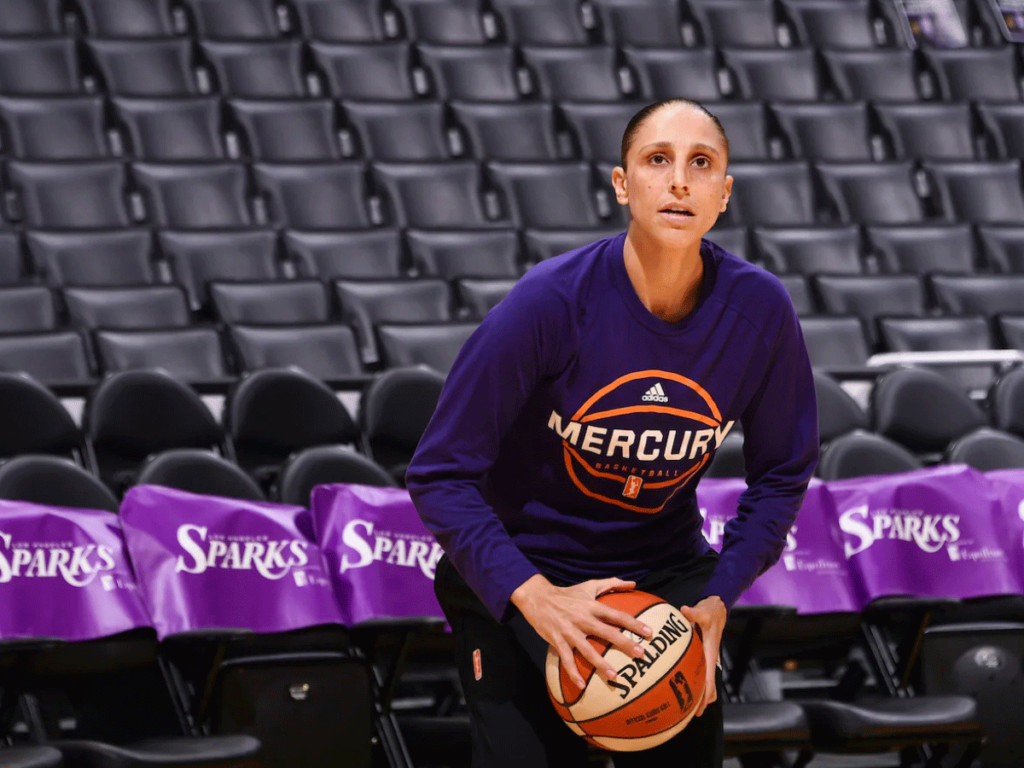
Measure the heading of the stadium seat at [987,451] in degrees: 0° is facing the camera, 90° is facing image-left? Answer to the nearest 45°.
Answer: approximately 0°

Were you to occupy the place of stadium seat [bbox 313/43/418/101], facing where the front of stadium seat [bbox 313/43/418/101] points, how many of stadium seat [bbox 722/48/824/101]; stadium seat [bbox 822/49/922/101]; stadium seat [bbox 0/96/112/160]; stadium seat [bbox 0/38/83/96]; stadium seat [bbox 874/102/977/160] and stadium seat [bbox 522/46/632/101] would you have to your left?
4

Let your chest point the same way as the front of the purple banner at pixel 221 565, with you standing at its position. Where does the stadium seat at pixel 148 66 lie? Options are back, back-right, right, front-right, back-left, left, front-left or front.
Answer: back

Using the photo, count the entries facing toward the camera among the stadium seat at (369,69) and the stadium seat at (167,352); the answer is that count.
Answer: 2

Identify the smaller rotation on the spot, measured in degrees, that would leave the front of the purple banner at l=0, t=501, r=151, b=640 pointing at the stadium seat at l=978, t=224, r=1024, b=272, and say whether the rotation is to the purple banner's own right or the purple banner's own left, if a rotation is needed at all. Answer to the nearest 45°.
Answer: approximately 135° to the purple banner's own left

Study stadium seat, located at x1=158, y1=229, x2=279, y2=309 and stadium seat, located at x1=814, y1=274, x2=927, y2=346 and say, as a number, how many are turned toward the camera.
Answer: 2

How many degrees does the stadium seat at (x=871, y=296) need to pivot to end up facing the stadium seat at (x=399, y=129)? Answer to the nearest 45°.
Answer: approximately 90° to its right

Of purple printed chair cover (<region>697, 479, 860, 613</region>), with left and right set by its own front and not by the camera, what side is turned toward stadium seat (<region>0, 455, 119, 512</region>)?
right

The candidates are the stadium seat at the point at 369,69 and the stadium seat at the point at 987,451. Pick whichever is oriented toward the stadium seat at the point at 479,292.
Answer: the stadium seat at the point at 369,69
